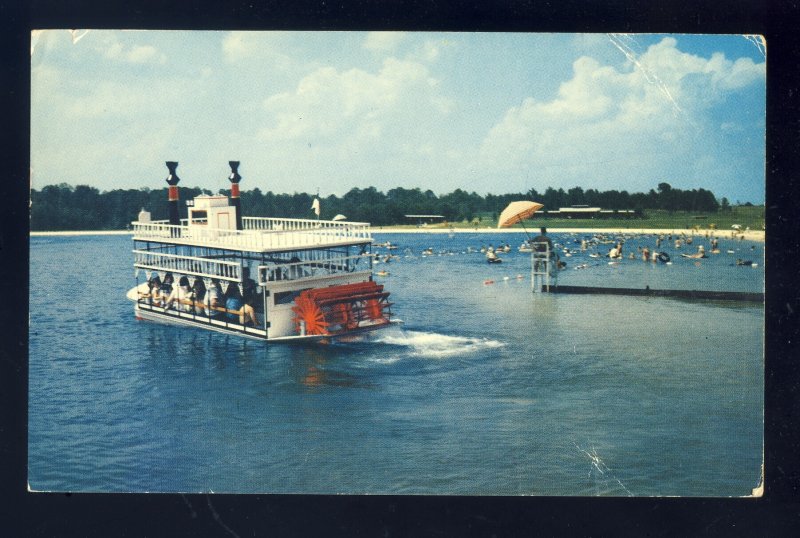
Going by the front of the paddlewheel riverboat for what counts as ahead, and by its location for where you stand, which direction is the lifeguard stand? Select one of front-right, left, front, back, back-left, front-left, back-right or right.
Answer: back-right

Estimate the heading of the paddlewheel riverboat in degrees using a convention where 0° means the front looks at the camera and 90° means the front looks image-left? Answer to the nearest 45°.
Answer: approximately 135°

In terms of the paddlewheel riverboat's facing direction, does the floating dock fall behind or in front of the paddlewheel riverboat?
behind
